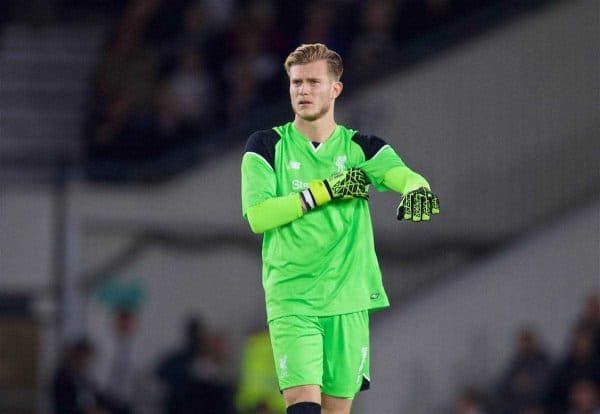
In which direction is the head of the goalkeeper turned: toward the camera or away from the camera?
toward the camera

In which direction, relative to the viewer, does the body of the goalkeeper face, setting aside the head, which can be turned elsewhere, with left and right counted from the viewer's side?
facing the viewer
